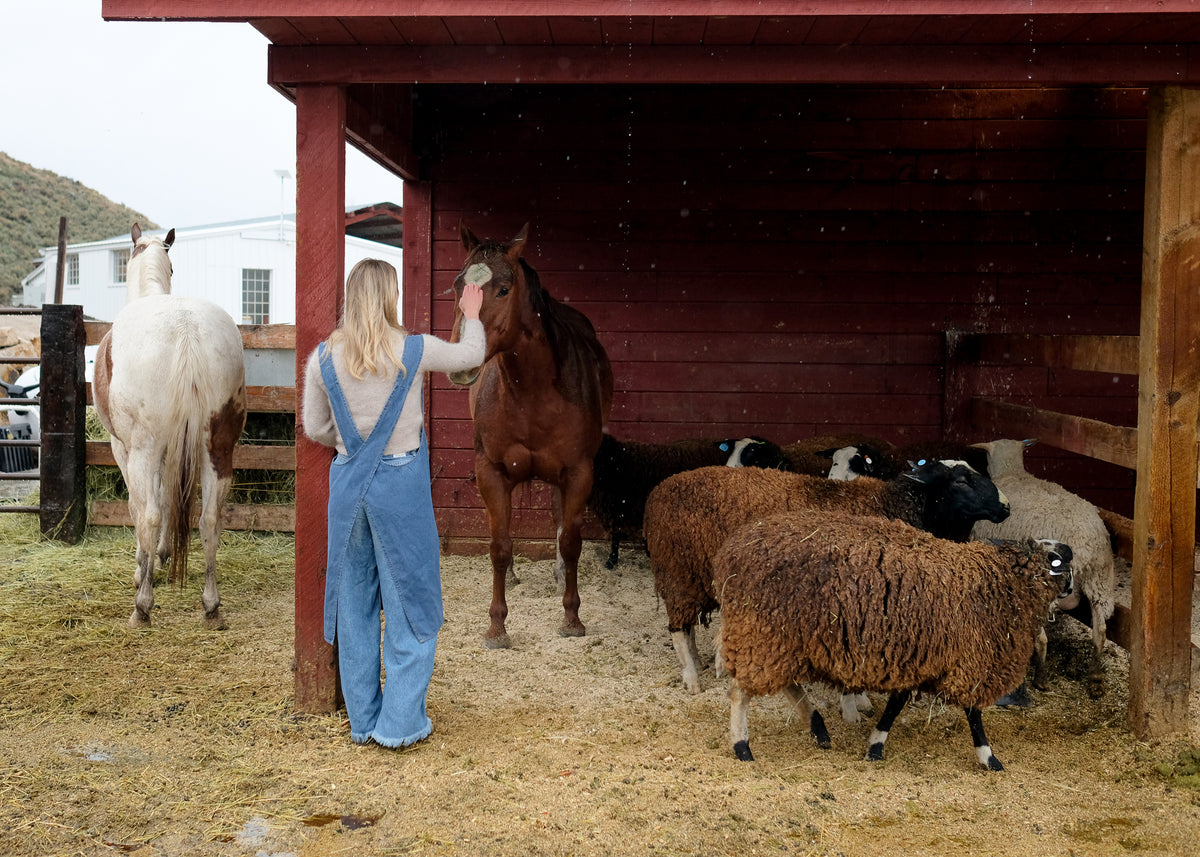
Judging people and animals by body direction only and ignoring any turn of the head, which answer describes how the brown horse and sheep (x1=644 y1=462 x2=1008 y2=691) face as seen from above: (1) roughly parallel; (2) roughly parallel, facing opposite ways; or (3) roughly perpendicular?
roughly perpendicular

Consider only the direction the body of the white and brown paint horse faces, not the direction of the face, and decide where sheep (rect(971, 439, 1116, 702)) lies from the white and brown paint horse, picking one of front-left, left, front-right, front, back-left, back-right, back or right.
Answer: back-right

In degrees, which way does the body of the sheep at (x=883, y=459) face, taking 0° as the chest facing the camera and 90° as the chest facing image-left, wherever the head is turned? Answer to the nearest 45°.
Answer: approximately 90°

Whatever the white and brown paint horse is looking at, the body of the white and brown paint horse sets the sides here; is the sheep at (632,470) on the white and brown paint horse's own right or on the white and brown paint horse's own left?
on the white and brown paint horse's own right

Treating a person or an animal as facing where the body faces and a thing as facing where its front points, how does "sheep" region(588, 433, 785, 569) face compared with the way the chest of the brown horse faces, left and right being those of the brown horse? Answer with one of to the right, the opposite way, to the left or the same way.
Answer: to the left

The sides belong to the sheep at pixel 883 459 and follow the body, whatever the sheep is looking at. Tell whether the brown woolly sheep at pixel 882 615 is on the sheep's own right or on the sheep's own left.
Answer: on the sheep's own left

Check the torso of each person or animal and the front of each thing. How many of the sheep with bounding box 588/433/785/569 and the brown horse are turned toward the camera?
1

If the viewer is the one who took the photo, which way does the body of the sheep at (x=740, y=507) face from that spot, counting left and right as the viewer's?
facing to the right of the viewer

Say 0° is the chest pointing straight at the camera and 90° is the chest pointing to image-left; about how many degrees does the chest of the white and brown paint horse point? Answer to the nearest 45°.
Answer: approximately 180°

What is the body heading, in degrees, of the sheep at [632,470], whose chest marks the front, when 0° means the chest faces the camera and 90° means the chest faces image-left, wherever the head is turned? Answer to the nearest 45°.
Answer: approximately 270°
